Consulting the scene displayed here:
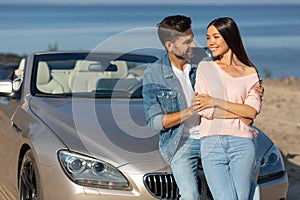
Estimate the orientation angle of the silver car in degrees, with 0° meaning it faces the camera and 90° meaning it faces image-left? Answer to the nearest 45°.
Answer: approximately 315°

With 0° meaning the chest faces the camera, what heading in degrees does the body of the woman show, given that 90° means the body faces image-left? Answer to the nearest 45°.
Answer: approximately 0°

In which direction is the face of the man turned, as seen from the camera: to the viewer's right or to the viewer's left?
to the viewer's right

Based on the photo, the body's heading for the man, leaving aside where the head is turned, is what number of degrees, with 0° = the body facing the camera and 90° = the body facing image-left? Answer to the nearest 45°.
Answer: approximately 315°

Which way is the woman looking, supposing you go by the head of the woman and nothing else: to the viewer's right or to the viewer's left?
to the viewer's left

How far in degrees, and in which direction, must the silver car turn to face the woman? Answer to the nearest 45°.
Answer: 0° — it already faces them
